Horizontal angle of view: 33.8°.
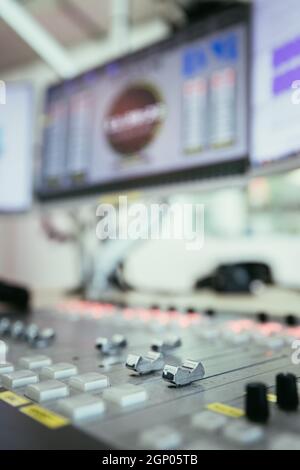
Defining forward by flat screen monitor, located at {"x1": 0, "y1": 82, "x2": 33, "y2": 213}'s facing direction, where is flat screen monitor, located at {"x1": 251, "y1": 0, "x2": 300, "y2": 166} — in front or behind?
in front

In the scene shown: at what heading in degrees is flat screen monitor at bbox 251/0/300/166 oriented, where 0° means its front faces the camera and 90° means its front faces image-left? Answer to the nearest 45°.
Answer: approximately 45°

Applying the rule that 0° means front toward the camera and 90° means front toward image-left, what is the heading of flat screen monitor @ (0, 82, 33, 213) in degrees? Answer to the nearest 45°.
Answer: approximately 0°

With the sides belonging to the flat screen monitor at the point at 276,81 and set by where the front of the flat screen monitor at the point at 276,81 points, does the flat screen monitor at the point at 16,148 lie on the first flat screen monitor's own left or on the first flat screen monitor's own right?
on the first flat screen monitor's own right

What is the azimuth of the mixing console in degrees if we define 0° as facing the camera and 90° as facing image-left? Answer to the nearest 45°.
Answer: approximately 45°

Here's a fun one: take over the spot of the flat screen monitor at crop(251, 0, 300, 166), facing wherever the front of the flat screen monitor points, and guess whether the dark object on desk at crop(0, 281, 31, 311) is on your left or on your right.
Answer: on your right
